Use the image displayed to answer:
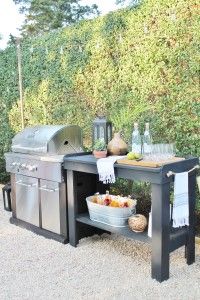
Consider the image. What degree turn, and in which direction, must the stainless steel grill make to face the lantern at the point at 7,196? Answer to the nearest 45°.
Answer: approximately 90° to its right

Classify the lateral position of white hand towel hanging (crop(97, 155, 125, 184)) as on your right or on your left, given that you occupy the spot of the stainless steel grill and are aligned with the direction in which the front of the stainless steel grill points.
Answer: on your left

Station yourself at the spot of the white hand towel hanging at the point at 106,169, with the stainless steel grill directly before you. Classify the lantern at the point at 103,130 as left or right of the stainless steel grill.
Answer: right

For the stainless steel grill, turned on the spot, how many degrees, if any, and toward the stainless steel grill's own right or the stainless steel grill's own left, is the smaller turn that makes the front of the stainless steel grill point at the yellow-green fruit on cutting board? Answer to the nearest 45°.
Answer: approximately 90° to the stainless steel grill's own left

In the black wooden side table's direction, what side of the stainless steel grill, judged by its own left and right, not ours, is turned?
left

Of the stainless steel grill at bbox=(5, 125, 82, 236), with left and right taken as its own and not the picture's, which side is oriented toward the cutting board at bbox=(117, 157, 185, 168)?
left

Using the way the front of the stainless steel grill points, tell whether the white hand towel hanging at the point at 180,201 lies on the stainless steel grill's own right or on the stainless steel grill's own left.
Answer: on the stainless steel grill's own left

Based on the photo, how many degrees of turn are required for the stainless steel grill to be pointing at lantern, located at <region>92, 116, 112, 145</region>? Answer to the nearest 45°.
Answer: approximately 90° to its left

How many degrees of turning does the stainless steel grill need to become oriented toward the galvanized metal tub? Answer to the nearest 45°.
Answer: approximately 90° to its left
